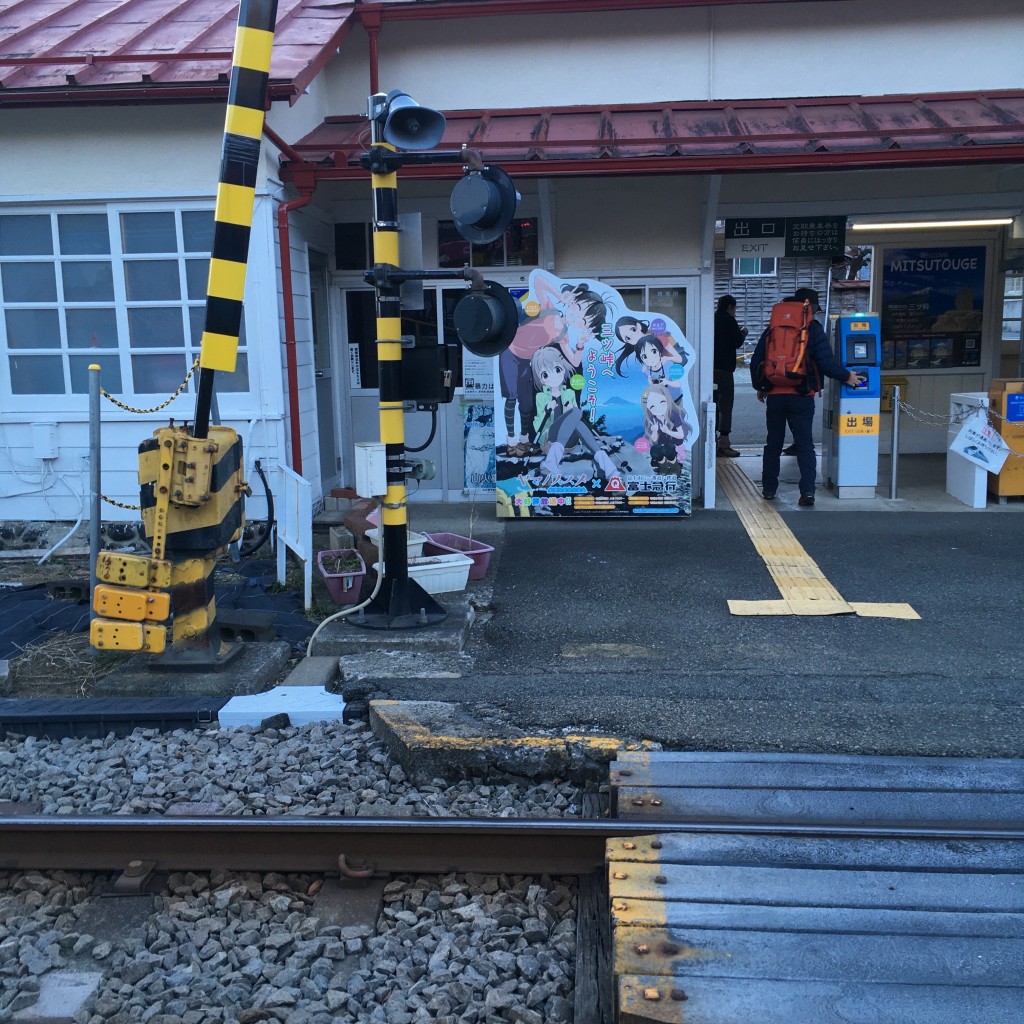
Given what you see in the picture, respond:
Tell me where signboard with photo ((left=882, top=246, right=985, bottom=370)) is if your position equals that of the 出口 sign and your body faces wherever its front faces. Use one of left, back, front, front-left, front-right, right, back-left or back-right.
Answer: back-left

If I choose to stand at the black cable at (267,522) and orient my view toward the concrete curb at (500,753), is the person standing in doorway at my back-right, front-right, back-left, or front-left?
back-left

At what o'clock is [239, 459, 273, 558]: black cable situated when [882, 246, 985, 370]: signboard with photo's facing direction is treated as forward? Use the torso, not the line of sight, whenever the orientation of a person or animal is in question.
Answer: The black cable is roughly at 1 o'clock from the signboard with photo.

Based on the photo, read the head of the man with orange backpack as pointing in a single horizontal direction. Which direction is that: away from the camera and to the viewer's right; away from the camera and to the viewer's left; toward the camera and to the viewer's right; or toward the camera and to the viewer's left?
away from the camera and to the viewer's right
